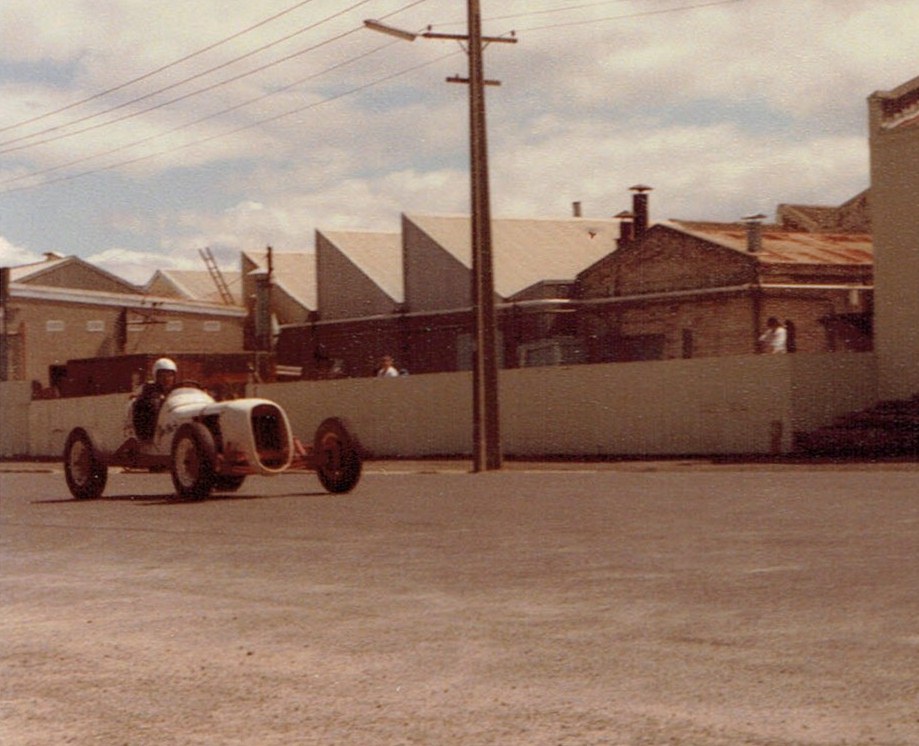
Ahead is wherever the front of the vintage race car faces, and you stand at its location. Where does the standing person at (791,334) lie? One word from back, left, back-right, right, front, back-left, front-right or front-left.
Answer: left

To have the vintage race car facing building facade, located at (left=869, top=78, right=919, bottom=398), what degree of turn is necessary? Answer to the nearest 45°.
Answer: approximately 90° to its left

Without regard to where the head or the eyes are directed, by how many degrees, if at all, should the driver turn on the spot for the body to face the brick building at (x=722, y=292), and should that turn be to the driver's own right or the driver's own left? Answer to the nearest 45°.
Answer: approximately 90° to the driver's own left

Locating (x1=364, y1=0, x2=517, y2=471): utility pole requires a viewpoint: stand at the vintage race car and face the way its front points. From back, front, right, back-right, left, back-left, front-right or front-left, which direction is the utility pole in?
left

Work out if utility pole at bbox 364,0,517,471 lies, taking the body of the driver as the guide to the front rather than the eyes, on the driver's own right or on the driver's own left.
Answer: on the driver's own left

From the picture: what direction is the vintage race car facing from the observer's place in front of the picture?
facing the viewer and to the right of the viewer

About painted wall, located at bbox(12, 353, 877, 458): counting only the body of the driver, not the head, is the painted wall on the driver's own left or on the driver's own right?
on the driver's own left

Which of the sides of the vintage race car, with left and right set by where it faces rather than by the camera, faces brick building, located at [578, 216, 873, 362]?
left
